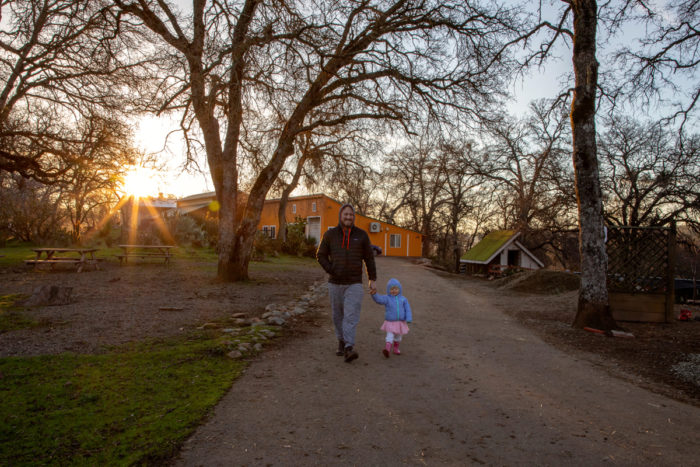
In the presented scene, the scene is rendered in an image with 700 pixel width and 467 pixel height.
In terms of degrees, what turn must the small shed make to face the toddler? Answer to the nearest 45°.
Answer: approximately 45° to its right

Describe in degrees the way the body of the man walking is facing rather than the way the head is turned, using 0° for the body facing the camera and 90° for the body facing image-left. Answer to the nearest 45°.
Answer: approximately 0°

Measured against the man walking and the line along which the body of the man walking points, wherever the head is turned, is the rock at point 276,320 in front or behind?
behind

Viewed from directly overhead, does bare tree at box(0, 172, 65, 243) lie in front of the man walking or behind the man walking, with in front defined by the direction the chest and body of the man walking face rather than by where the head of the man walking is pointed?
behind

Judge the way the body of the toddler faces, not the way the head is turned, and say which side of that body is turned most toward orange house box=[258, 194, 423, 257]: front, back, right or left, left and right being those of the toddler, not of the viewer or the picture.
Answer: back

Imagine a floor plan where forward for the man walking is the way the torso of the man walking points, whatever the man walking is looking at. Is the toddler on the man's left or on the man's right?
on the man's left

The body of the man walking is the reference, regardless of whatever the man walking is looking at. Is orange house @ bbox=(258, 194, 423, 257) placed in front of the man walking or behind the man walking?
behind

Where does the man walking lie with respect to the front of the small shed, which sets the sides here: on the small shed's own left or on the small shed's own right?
on the small shed's own right

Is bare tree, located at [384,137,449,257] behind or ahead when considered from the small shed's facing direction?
behind

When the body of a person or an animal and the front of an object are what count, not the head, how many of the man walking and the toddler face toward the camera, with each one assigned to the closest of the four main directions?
2
